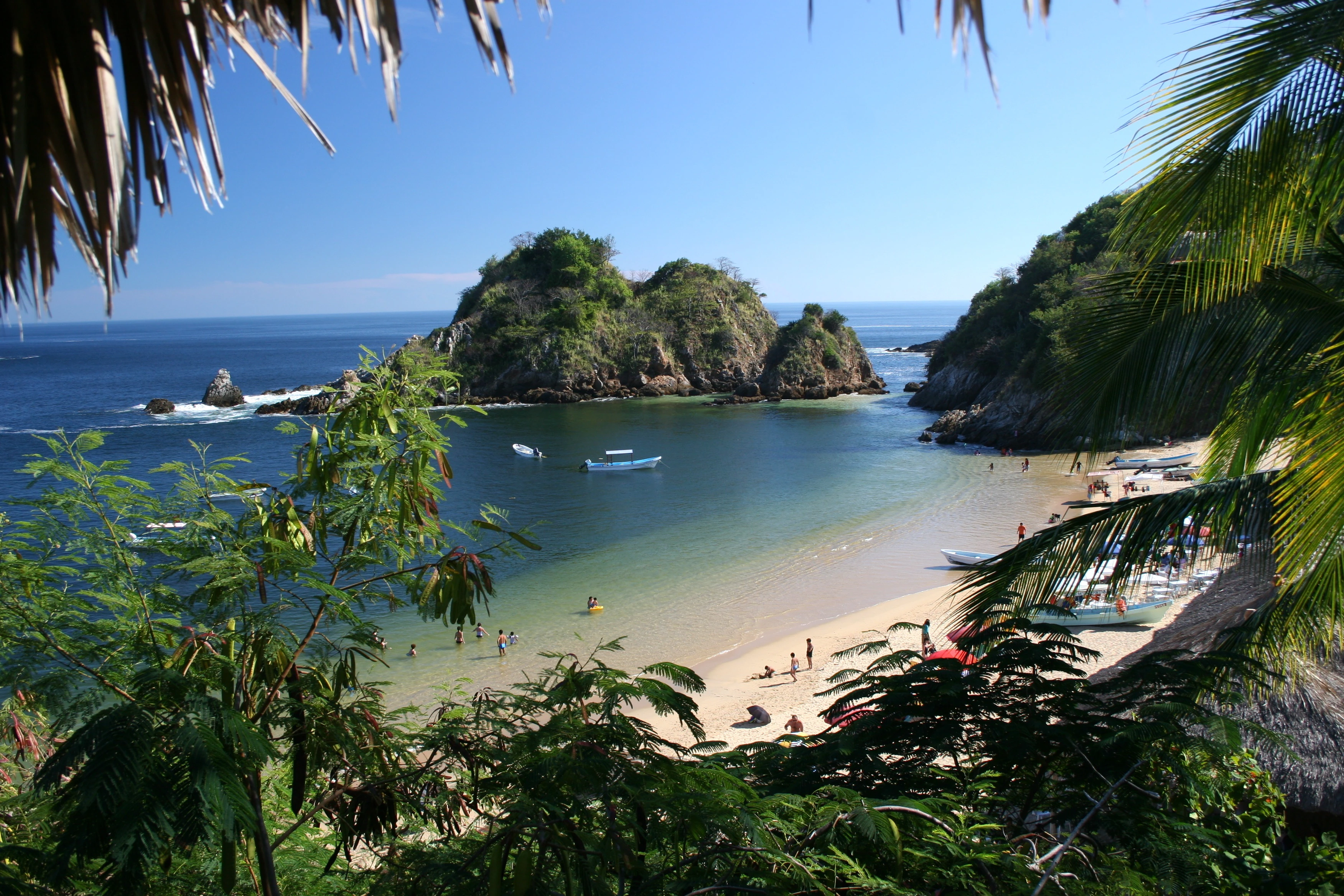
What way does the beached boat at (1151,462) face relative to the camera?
to the viewer's right

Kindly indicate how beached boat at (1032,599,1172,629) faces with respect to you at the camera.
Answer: facing to the right of the viewer

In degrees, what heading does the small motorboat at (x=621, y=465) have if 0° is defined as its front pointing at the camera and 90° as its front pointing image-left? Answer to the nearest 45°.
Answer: approximately 270°
